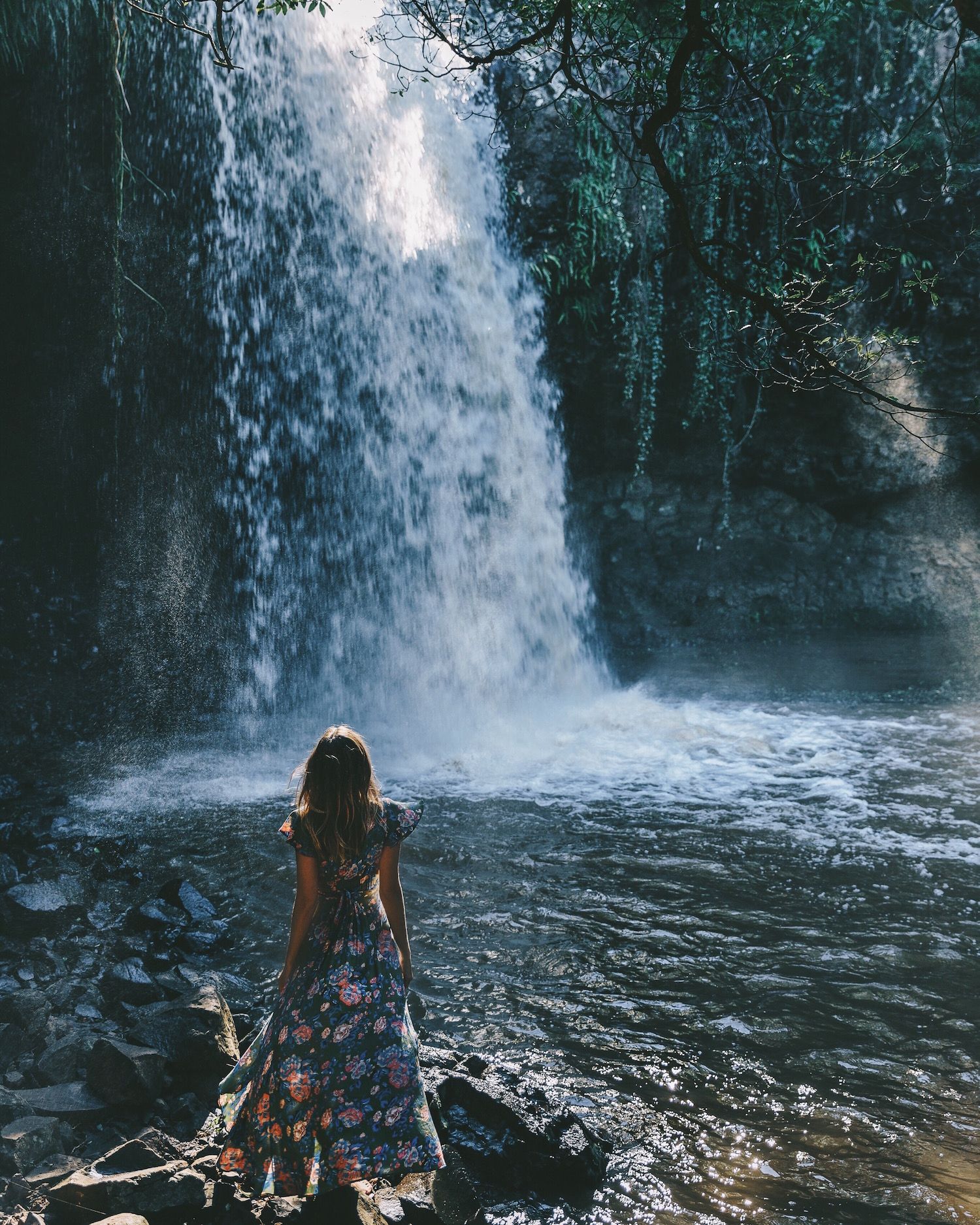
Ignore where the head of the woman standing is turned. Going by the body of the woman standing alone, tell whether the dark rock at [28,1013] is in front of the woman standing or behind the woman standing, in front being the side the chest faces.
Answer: in front

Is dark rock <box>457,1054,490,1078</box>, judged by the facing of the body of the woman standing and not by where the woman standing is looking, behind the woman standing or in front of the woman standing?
in front

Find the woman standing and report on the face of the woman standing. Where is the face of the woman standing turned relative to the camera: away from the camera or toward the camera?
away from the camera

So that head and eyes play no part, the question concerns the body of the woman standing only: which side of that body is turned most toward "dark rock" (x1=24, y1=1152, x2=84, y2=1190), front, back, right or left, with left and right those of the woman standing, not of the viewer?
left

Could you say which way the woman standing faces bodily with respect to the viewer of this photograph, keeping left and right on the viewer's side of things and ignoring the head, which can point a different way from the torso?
facing away from the viewer

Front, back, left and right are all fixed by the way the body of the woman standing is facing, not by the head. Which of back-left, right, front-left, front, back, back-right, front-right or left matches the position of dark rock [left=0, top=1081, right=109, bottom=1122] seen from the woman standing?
front-left

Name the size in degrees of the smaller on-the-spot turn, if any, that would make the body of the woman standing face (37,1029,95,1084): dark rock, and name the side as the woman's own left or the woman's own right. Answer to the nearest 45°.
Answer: approximately 45° to the woman's own left
